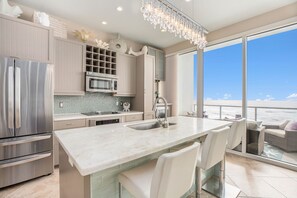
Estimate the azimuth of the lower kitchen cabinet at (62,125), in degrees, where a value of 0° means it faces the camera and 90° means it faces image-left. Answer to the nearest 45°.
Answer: approximately 315°

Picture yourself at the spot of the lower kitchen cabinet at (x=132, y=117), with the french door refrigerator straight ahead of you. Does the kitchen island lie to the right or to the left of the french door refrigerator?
left

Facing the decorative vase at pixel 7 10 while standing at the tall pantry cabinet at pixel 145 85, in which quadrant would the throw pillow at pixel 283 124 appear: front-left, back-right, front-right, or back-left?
back-left

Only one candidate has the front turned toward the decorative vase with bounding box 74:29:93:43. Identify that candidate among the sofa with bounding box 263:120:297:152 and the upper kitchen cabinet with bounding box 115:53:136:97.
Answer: the sofa
